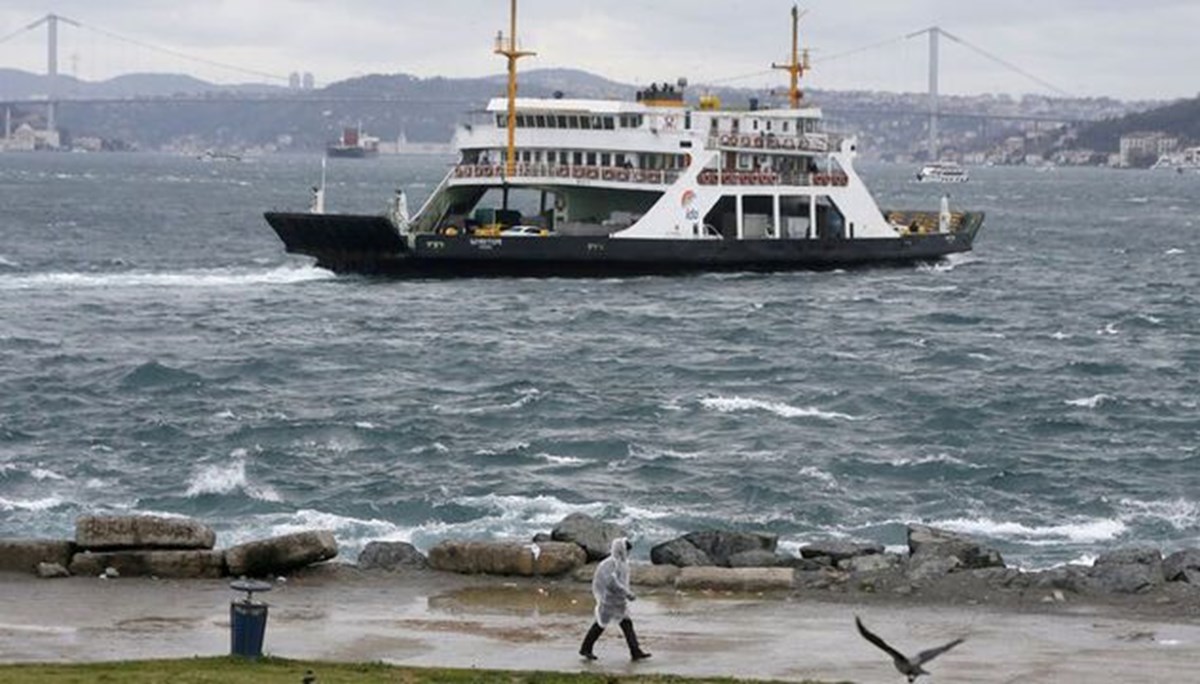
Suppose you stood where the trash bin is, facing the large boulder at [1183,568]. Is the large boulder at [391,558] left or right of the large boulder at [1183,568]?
left

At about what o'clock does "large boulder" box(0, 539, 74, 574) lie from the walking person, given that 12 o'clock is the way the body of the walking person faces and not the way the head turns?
The large boulder is roughly at 7 o'clock from the walking person.

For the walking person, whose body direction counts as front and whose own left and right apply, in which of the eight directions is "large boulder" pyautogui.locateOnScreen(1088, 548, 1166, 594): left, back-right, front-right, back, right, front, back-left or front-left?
front-left

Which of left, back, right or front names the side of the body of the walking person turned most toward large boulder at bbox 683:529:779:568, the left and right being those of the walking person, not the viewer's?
left

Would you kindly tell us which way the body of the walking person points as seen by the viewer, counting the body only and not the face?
to the viewer's right

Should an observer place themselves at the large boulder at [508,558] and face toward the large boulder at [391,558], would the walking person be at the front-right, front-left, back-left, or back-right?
back-left

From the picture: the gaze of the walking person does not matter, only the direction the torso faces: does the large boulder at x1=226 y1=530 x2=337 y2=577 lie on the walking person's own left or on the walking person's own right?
on the walking person's own left

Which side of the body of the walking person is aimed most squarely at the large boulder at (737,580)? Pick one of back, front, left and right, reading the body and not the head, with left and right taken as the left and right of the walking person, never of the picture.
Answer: left

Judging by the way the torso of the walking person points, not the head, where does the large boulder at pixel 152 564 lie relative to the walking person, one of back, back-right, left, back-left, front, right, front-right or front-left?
back-left

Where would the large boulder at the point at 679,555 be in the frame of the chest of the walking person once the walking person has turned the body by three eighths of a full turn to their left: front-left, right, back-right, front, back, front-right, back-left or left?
front-right

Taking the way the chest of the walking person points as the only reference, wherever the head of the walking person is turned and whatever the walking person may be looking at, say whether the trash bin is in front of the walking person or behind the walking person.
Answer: behind

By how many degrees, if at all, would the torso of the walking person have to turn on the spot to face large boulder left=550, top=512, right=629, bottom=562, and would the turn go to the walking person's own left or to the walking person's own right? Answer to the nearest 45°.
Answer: approximately 90° to the walking person's own left

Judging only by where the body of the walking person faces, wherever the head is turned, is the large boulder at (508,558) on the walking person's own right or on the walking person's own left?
on the walking person's own left
